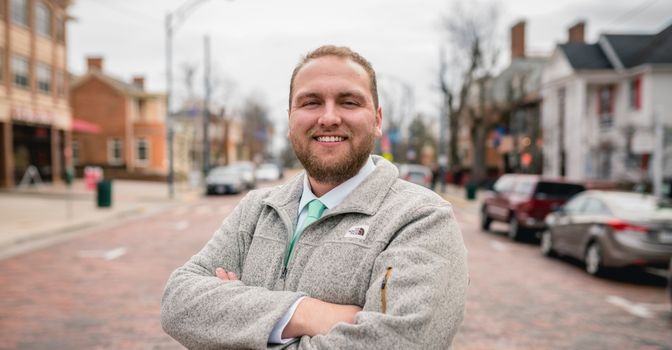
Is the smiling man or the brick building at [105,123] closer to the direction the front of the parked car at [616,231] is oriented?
the brick building

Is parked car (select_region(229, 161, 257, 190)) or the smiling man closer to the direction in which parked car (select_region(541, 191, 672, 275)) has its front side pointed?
the parked car

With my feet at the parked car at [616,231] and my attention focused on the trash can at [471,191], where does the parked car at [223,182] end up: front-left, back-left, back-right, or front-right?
front-left

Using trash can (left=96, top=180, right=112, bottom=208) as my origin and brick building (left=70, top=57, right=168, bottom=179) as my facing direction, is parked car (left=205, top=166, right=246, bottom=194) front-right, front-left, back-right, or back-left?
front-right

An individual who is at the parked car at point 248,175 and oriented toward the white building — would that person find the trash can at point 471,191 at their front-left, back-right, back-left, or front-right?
front-right

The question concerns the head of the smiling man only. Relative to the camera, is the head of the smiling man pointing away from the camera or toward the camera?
toward the camera

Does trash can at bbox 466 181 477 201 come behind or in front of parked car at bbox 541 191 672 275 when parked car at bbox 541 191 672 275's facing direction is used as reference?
in front

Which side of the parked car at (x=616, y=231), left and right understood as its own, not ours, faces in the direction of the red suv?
front

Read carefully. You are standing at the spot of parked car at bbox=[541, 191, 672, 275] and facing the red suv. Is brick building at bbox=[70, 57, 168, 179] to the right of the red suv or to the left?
left

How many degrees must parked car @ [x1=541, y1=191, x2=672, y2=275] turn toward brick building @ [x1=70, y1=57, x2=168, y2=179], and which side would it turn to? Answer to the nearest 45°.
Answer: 0° — it already faces it

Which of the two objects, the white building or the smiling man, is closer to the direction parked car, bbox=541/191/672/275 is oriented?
the white building

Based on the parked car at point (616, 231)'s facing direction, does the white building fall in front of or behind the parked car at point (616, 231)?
in front

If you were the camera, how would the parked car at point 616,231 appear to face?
facing away from the viewer and to the left of the viewer

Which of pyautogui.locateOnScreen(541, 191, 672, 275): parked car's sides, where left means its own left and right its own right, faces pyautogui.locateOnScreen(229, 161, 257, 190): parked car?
front

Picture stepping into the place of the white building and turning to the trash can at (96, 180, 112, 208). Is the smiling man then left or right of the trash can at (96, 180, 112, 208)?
left

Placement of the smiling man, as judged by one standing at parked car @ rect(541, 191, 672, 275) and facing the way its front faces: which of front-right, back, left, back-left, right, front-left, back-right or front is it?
back-left
